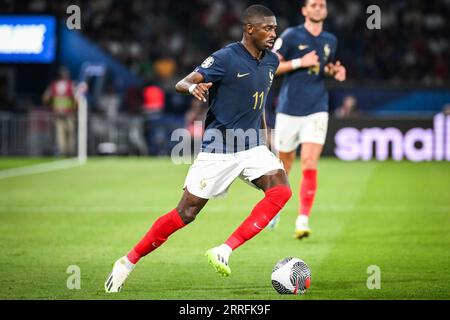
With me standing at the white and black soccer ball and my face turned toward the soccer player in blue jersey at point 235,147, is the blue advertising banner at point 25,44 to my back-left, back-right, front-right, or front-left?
front-right

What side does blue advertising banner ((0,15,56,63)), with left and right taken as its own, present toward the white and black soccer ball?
front

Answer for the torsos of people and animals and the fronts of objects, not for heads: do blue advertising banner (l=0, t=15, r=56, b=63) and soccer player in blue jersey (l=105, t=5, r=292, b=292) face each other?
no

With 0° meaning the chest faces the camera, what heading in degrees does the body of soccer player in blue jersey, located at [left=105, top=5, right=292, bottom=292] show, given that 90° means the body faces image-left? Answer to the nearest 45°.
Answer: approximately 315°

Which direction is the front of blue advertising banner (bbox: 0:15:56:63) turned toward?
toward the camera

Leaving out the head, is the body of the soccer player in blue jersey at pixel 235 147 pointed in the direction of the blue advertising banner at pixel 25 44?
no

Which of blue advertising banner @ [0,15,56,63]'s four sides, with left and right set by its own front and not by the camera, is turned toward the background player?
front

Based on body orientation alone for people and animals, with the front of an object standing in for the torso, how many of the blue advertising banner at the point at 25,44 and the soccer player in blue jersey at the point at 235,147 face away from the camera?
0

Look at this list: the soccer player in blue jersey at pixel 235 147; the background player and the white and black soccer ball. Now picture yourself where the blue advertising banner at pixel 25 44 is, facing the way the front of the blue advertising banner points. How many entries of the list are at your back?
0

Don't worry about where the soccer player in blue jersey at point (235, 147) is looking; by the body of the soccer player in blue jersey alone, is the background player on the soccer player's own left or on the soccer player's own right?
on the soccer player's own left

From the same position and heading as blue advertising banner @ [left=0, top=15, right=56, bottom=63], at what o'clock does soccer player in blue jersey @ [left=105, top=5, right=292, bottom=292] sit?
The soccer player in blue jersey is roughly at 12 o'clock from the blue advertising banner.
